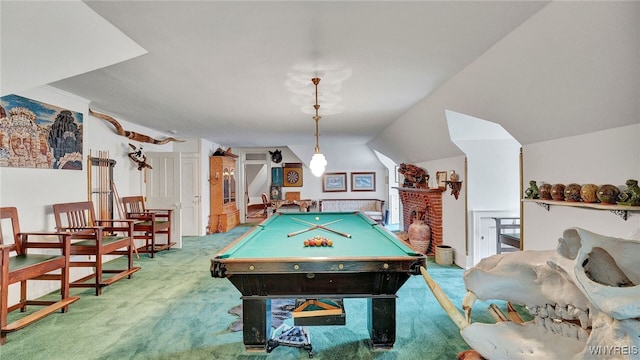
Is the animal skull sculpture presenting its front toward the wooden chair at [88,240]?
yes

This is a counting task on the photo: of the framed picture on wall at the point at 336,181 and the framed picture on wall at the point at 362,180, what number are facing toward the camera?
2

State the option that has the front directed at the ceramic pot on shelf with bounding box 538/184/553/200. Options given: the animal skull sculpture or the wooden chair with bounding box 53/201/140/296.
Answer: the wooden chair

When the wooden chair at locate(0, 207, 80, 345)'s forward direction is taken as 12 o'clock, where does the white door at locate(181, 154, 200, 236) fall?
The white door is roughly at 9 o'clock from the wooden chair.

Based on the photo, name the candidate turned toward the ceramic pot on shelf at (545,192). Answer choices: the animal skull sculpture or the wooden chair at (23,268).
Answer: the wooden chair

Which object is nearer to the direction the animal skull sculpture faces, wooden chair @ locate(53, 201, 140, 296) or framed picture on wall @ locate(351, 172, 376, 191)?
the wooden chair

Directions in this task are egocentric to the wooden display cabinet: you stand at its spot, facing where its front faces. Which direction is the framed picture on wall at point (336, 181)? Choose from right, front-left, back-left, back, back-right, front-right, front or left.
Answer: front-left

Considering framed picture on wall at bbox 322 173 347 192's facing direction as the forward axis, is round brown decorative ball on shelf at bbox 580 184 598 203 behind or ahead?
ahead

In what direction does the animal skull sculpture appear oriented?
to the viewer's left

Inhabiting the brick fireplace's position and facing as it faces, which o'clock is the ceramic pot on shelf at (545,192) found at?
The ceramic pot on shelf is roughly at 10 o'clock from the brick fireplace.

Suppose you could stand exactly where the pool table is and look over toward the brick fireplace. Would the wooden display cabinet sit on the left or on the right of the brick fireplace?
left

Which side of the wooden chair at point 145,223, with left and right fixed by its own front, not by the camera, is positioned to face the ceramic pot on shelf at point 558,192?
front

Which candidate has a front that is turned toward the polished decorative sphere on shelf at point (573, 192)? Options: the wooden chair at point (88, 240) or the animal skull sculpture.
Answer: the wooden chair

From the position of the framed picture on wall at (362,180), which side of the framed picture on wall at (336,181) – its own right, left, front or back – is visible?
left
